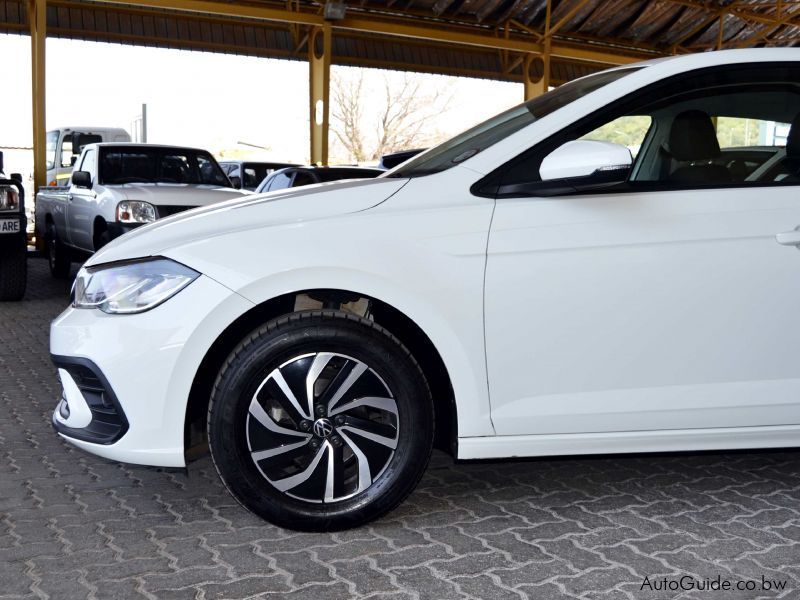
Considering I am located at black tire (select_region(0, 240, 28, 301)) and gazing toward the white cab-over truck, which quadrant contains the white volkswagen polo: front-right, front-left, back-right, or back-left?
back-right

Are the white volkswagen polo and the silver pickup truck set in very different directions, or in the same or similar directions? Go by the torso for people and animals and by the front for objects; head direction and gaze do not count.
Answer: very different directions

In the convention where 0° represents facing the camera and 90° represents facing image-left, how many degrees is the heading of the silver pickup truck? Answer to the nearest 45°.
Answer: approximately 315°

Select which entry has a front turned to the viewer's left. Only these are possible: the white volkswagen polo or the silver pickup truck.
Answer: the white volkswagen polo

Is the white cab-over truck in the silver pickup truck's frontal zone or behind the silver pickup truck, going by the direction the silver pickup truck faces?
behind

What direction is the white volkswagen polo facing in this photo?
to the viewer's left

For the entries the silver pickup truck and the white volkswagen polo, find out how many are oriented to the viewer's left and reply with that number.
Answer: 1

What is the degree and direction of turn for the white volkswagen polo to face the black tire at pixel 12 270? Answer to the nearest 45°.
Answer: approximately 45° to its right
